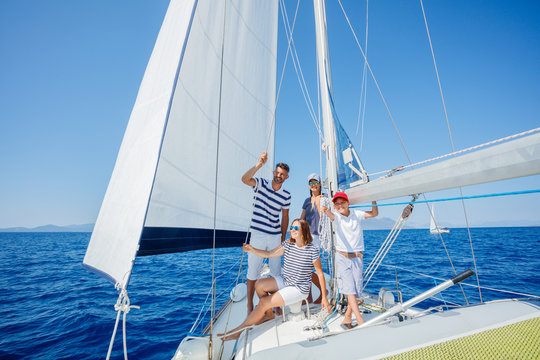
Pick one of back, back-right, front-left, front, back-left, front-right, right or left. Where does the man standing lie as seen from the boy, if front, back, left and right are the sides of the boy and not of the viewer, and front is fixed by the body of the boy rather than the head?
right

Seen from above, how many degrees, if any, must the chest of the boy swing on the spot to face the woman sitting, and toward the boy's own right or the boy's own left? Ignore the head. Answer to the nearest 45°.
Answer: approximately 90° to the boy's own right

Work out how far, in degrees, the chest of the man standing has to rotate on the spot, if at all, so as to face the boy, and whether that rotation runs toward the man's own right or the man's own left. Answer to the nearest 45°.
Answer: approximately 90° to the man's own left

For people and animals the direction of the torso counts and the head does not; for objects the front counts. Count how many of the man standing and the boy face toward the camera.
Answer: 2
